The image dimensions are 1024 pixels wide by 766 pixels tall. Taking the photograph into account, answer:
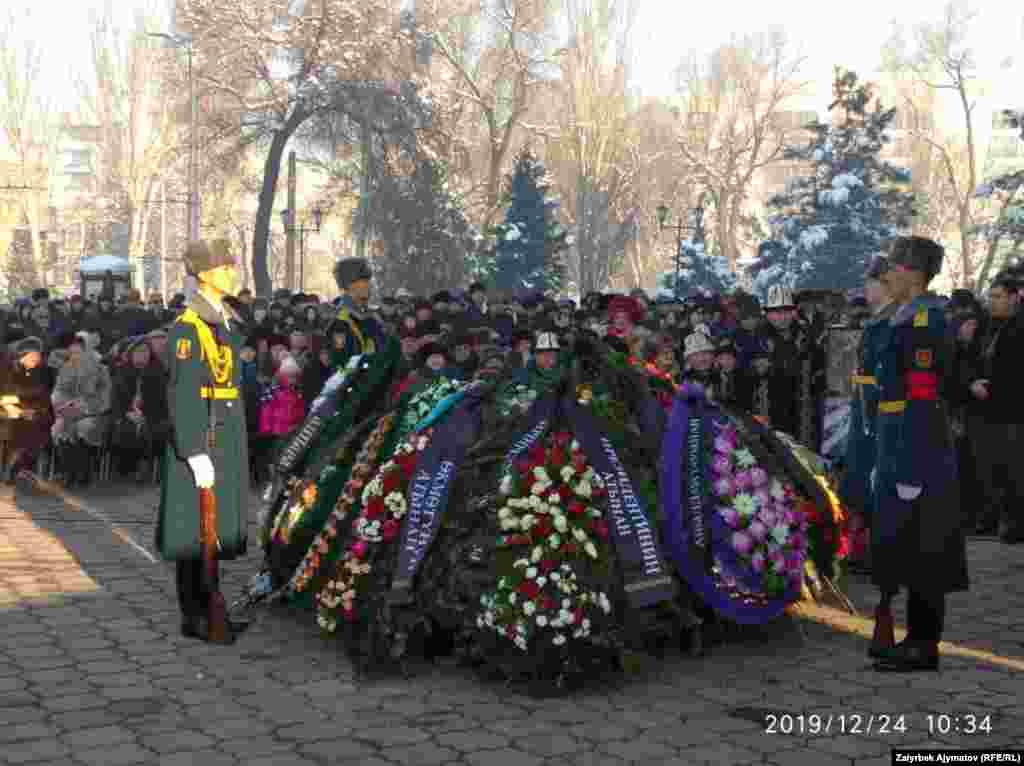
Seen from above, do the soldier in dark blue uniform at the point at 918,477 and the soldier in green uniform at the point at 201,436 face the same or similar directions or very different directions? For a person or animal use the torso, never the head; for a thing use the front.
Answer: very different directions

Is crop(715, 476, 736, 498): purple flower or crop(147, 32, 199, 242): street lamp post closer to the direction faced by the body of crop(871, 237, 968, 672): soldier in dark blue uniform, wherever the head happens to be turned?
the purple flower

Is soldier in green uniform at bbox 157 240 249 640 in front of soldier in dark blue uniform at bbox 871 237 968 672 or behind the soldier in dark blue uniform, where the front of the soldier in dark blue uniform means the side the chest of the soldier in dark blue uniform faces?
in front

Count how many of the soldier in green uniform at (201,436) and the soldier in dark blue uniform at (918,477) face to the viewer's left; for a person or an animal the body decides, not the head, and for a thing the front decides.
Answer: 1

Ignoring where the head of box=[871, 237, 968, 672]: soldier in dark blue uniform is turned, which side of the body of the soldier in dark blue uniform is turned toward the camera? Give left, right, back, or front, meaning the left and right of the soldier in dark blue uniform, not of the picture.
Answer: left

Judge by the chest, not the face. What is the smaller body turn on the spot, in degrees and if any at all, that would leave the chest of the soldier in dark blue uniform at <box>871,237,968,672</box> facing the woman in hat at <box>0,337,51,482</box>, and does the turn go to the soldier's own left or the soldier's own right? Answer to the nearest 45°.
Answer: approximately 45° to the soldier's own right

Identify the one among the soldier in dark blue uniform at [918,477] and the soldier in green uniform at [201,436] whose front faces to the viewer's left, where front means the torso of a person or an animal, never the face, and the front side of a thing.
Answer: the soldier in dark blue uniform

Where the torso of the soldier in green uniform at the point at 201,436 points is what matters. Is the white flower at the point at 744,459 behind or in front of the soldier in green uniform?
in front

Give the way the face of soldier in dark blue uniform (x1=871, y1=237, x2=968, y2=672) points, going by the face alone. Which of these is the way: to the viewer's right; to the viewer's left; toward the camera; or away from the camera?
to the viewer's left

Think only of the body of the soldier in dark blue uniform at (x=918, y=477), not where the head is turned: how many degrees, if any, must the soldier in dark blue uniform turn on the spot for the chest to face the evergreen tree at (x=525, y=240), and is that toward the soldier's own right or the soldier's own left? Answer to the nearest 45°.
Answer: approximately 90° to the soldier's own right

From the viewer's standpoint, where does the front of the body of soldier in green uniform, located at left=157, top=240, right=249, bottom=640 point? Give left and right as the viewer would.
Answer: facing the viewer and to the right of the viewer
